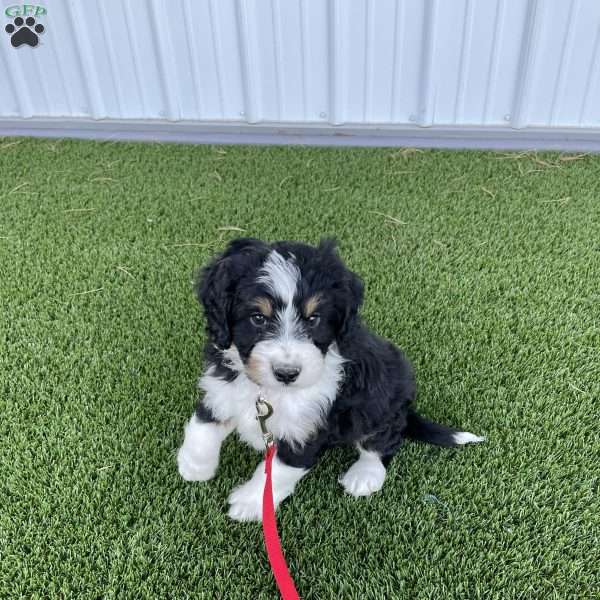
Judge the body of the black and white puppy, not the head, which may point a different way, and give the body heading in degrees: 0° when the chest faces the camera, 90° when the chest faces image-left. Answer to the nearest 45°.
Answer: approximately 45°
